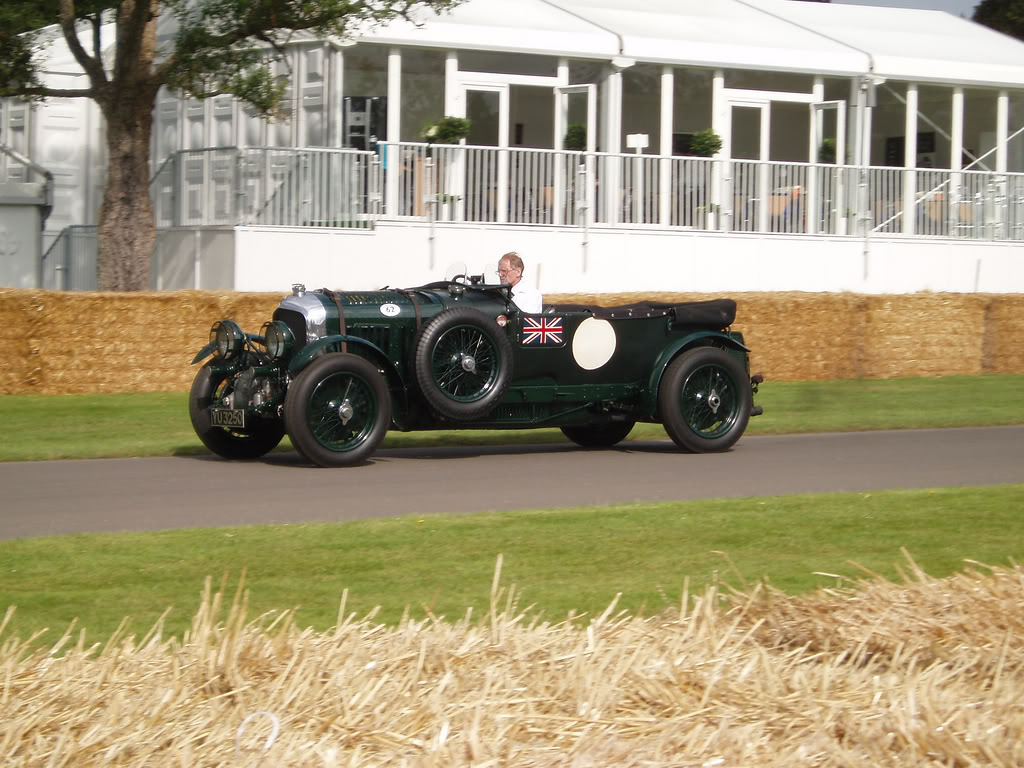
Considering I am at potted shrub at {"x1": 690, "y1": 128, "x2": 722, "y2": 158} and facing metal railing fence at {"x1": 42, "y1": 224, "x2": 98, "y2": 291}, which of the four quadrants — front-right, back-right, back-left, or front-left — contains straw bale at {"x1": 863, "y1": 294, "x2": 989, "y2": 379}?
back-left

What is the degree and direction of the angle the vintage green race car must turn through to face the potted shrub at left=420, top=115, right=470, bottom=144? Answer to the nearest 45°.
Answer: approximately 135° to its right

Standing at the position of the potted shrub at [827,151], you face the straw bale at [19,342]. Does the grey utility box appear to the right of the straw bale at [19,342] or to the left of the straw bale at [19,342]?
right

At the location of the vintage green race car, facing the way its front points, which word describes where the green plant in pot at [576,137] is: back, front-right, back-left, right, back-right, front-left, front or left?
back-right

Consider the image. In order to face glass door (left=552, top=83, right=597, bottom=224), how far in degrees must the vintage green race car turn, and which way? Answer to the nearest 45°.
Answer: approximately 135° to its right

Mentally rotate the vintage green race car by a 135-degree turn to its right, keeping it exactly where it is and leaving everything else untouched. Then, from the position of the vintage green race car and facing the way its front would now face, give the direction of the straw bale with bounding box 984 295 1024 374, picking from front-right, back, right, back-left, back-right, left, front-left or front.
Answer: front-right

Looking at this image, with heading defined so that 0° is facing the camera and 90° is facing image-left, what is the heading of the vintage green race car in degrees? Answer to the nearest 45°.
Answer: approximately 45°

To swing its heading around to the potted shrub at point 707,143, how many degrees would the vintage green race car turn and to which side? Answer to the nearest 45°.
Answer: approximately 135° to its right

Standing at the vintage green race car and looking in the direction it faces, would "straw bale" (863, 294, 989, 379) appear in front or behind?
behind
